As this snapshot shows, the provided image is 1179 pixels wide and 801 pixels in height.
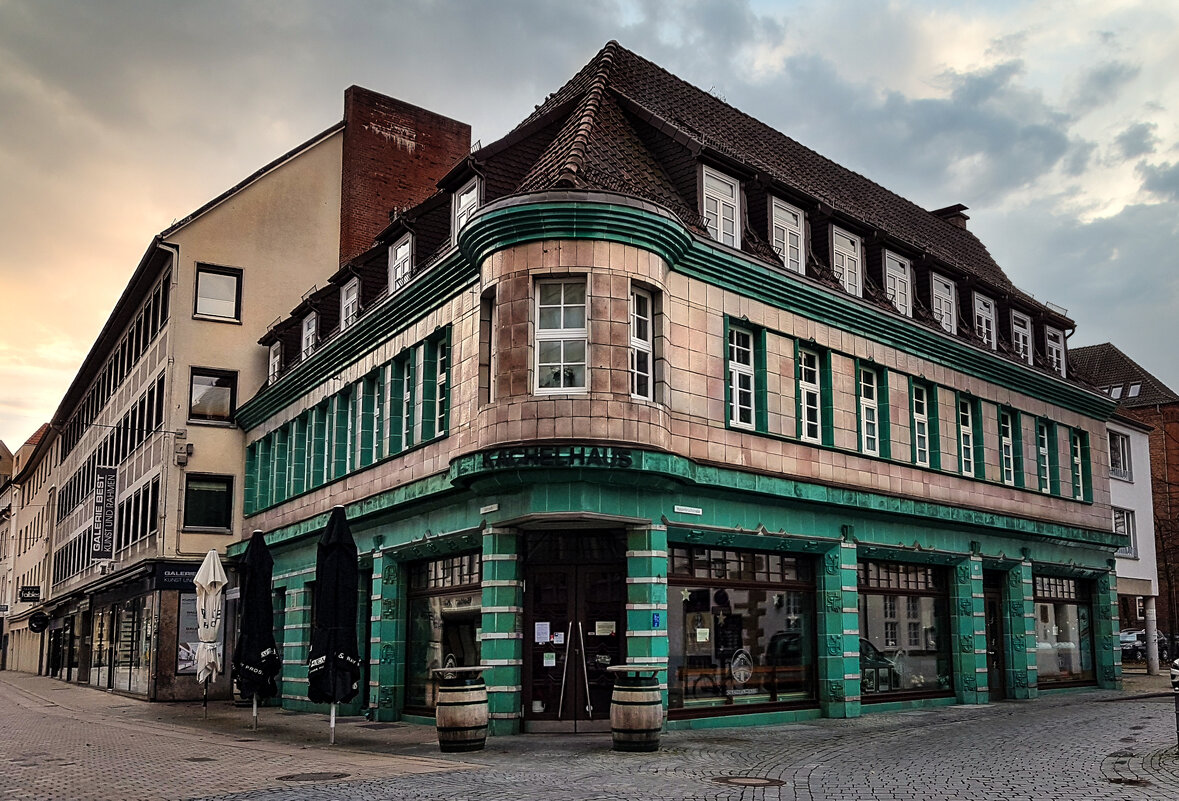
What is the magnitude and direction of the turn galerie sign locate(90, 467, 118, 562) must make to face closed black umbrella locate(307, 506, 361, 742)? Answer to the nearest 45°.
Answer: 0° — it already faces it

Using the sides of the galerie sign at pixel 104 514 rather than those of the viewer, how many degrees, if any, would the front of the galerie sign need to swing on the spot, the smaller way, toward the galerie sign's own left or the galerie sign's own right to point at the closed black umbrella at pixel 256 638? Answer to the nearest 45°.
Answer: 0° — it already faces it

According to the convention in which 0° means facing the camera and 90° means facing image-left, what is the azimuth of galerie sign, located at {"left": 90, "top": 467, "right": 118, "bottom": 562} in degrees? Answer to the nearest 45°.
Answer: approximately 0°

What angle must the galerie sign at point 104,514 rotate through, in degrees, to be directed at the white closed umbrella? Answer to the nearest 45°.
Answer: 0° — it already faces it
